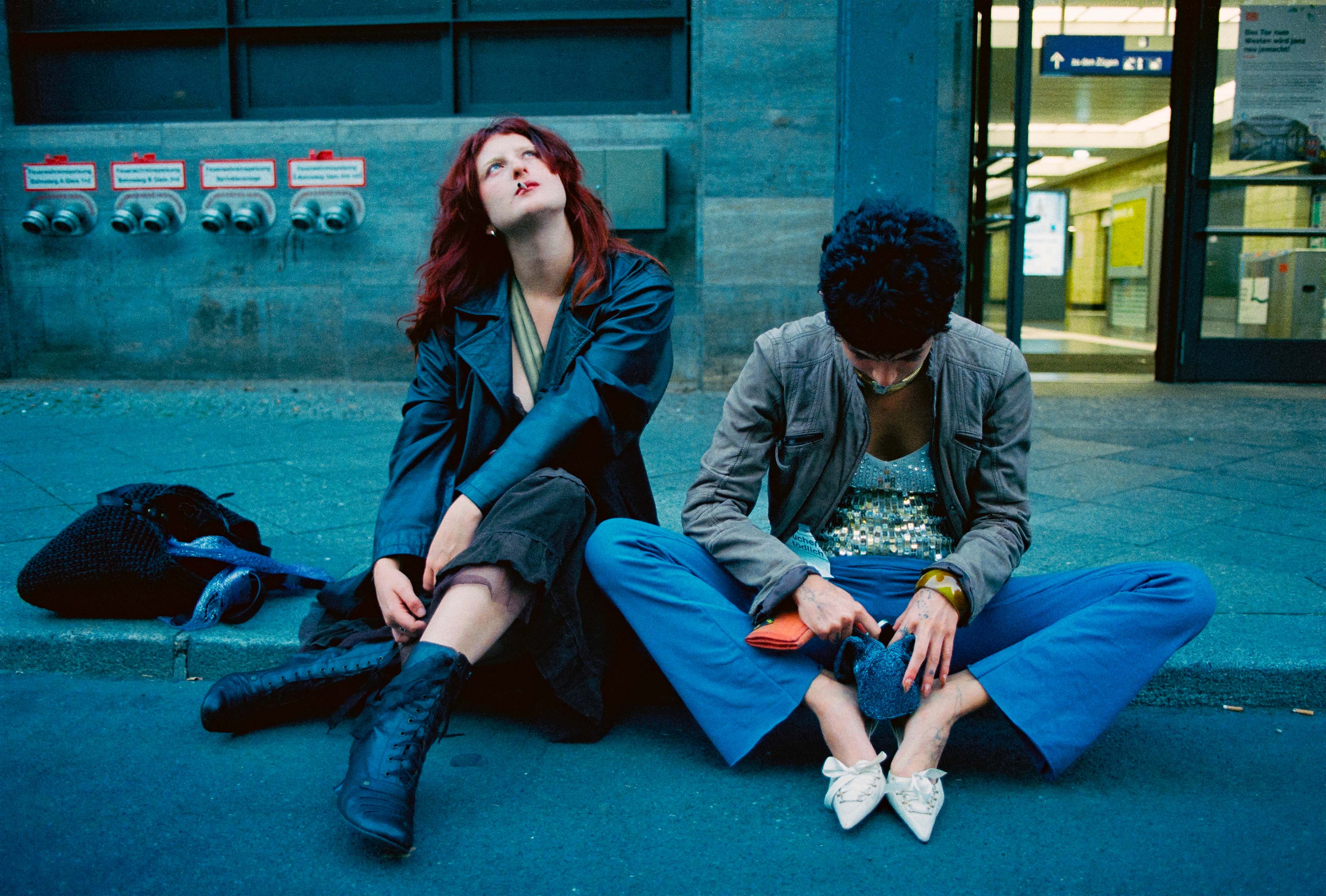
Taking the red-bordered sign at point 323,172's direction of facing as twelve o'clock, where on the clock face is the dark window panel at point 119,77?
The dark window panel is roughly at 4 o'clock from the red-bordered sign.

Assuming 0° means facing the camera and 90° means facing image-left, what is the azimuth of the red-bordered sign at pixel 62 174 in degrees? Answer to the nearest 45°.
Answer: approximately 0°

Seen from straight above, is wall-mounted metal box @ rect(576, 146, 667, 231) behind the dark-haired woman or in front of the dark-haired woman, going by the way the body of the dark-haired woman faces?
behind

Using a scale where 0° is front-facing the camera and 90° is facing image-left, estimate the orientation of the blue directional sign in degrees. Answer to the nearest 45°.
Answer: approximately 0°

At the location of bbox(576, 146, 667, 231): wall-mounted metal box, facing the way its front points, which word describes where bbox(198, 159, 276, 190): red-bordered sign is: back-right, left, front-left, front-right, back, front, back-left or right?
right
